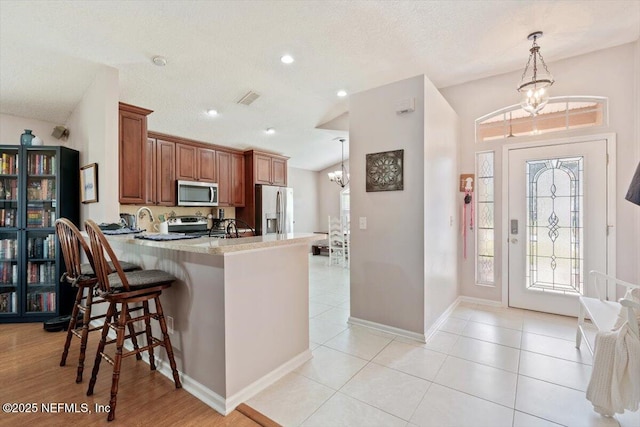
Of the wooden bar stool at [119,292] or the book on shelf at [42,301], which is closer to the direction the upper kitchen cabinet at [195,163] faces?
the wooden bar stool

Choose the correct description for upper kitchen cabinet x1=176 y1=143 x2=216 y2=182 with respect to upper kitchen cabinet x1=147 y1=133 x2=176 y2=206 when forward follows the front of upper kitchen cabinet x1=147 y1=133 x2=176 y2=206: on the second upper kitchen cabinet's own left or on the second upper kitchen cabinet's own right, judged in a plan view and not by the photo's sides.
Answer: on the second upper kitchen cabinet's own left

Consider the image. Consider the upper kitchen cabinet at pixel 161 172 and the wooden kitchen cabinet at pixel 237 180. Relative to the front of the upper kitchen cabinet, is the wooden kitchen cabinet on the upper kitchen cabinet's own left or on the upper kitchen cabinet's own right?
on the upper kitchen cabinet's own left

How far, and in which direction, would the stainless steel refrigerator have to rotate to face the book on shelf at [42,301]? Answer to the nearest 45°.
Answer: approximately 90° to its right

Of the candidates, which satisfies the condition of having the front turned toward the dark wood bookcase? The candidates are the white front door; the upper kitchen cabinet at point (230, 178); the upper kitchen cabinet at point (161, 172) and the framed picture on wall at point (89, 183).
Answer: the white front door

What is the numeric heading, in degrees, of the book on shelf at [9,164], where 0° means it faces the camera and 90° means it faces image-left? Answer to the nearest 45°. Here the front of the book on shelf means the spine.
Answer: approximately 0°

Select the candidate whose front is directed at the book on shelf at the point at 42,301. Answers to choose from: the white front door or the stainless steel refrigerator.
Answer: the white front door
